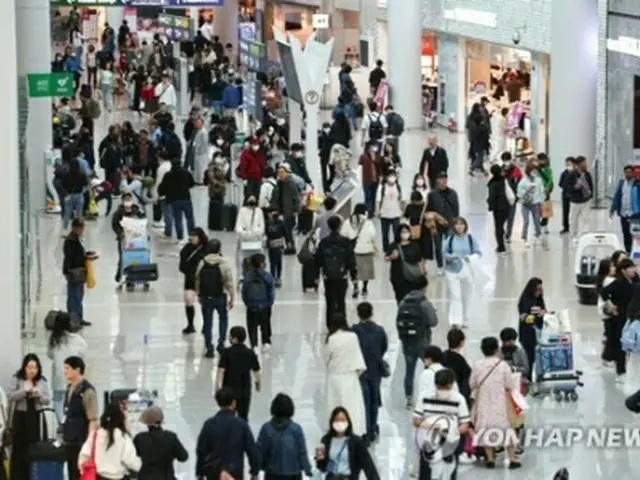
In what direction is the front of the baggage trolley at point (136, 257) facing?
toward the camera

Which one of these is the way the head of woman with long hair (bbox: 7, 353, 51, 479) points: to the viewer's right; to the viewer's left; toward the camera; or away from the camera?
toward the camera

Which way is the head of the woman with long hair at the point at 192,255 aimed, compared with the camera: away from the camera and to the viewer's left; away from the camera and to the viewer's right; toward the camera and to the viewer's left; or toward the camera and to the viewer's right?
toward the camera and to the viewer's left

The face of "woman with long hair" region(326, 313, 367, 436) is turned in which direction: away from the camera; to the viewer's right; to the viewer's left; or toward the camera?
away from the camera

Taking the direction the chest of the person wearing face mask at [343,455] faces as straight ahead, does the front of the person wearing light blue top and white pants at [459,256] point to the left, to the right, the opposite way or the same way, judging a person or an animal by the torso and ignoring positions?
the same way

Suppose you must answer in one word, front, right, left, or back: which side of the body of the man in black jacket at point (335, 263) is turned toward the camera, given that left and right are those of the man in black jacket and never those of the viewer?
back

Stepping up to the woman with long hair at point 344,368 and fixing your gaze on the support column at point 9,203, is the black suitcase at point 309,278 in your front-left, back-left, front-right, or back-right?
front-right

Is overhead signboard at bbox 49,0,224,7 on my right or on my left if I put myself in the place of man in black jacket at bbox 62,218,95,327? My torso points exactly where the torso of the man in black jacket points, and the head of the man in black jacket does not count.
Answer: on my left

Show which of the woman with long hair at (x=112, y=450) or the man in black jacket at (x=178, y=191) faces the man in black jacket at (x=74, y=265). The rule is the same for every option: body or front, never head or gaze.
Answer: the woman with long hair

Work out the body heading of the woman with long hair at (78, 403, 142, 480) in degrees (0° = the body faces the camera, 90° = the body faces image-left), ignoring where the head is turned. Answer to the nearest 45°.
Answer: approximately 180°

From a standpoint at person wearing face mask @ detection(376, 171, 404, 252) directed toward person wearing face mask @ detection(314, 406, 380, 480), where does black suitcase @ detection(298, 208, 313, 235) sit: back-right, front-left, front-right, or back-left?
back-right

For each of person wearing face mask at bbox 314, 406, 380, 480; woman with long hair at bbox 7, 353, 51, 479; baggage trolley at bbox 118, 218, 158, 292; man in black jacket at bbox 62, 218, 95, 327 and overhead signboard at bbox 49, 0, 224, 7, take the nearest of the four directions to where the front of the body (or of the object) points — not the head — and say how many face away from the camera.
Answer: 0

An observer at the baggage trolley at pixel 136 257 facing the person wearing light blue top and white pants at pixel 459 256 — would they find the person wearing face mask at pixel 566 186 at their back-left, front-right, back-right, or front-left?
front-left

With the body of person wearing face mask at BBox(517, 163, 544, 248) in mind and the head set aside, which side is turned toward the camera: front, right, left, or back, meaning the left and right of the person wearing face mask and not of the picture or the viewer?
front

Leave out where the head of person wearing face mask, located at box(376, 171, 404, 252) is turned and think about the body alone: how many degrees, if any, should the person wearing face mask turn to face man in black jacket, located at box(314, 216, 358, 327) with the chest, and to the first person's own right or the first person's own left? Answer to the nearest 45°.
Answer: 0° — they already face them

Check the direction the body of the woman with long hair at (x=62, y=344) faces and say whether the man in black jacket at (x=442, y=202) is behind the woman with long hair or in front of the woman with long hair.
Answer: in front
